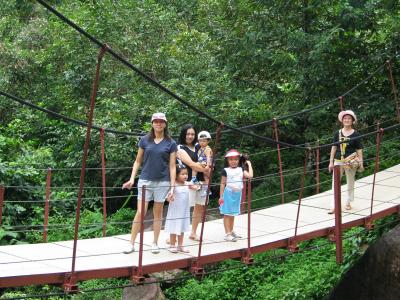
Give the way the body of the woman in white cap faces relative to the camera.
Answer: toward the camera

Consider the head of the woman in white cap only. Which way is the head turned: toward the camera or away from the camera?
toward the camera

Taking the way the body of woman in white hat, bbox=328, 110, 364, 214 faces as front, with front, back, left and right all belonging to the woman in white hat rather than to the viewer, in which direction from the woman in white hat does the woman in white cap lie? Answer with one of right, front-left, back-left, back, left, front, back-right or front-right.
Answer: front-right

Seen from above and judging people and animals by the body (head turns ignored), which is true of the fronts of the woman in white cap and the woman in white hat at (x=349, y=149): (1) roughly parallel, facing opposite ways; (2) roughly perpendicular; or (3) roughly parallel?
roughly parallel

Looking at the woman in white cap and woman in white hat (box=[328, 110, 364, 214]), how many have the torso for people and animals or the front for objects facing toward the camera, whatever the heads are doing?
2

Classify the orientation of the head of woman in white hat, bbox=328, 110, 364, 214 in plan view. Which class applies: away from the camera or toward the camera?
toward the camera

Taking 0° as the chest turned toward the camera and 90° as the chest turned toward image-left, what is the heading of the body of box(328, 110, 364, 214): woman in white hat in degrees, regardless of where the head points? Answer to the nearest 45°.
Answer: approximately 0°

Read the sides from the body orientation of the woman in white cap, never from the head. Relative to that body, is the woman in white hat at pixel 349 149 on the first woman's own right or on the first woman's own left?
on the first woman's own left

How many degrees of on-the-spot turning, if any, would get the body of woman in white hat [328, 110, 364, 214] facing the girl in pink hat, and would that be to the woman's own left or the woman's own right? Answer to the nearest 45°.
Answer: approximately 45° to the woman's own right

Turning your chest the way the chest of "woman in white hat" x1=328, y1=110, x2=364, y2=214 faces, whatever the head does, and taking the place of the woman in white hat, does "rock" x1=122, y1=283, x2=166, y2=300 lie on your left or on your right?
on your right

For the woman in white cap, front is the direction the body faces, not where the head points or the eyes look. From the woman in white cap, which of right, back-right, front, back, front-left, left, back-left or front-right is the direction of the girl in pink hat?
back-left
